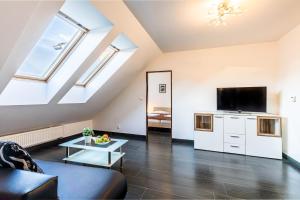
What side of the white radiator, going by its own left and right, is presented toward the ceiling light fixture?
front

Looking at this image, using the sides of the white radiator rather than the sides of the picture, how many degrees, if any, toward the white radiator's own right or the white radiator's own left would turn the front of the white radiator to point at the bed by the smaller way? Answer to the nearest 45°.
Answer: approximately 45° to the white radiator's own left

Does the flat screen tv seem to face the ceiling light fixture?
yes

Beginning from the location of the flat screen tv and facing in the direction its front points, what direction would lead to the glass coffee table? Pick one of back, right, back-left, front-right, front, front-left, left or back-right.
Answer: front-right

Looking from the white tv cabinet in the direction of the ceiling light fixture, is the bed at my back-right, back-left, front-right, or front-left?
back-right

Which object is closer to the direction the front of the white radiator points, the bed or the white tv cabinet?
the white tv cabinet

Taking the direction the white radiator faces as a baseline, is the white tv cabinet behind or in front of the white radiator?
in front
